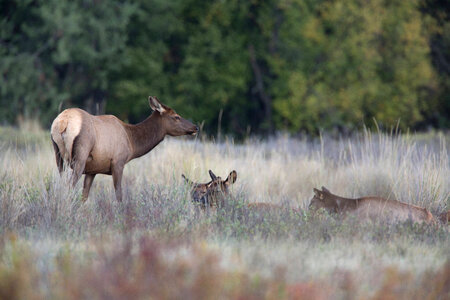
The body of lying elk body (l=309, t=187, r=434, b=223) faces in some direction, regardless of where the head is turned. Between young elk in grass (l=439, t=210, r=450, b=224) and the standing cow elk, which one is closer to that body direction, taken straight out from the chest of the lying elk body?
the standing cow elk

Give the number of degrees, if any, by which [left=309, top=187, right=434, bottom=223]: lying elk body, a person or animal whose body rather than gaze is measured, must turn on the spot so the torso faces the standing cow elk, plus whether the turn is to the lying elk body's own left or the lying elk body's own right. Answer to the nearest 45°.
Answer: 0° — it already faces it

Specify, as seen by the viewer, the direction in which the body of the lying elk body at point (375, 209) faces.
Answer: to the viewer's left

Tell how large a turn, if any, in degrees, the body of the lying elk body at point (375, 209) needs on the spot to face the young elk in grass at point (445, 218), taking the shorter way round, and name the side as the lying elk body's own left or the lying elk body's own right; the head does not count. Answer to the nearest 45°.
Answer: approximately 180°
